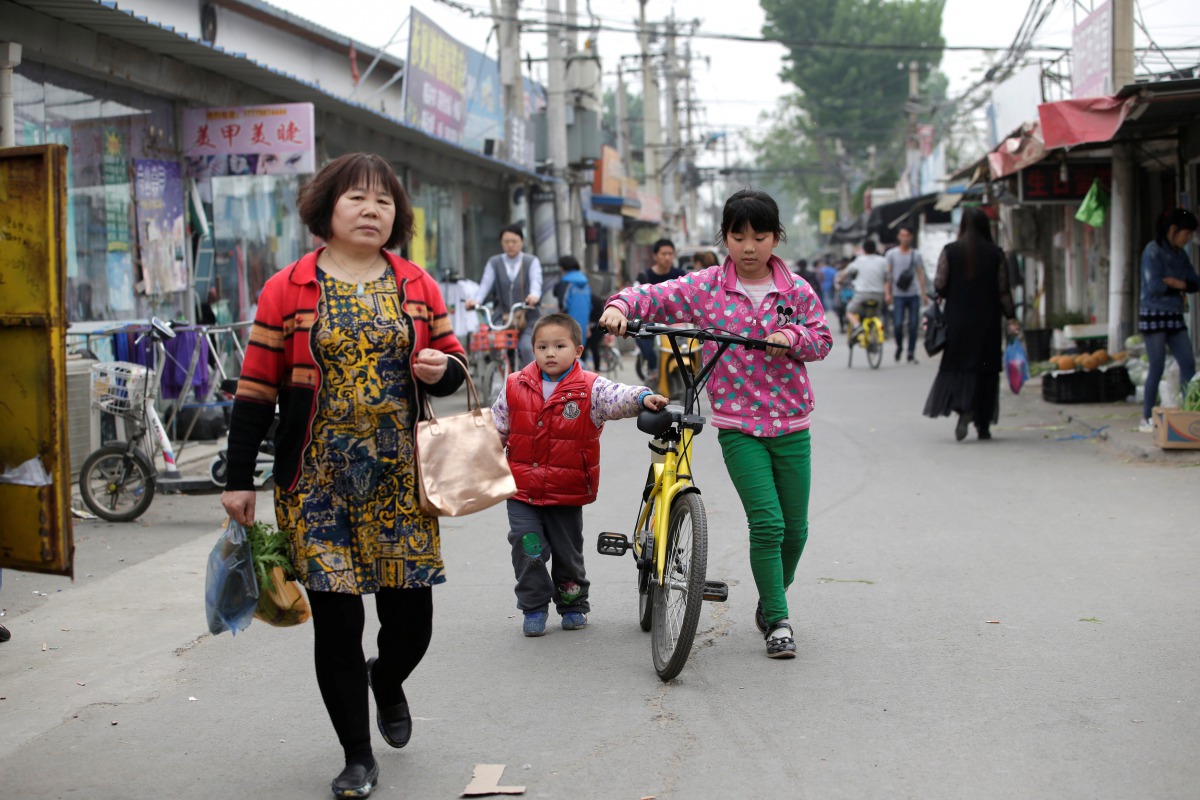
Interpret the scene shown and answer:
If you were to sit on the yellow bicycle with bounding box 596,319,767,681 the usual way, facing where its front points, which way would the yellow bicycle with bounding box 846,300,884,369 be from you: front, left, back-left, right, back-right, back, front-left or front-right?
back

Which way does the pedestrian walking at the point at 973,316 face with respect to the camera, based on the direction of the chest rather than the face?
away from the camera

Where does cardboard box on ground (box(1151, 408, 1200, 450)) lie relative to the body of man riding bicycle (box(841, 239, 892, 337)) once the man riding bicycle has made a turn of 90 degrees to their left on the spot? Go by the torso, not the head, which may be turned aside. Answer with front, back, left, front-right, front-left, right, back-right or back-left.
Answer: left

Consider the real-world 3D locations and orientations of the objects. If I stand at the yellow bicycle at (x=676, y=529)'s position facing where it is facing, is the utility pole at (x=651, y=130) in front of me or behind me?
behind

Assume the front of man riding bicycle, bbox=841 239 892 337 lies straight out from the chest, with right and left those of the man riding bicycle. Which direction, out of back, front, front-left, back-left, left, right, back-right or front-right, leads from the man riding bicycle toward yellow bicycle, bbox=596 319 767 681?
back

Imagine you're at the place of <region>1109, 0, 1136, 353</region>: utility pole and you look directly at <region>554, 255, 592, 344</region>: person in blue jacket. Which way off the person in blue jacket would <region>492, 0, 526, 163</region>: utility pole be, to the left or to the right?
right

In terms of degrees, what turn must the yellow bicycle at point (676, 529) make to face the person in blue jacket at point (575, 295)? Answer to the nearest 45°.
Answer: approximately 180°

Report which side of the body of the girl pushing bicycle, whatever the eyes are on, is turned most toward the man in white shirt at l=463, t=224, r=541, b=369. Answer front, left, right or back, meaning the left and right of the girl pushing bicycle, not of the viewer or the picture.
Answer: back

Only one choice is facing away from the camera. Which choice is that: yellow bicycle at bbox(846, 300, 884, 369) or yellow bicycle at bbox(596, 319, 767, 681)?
yellow bicycle at bbox(846, 300, 884, 369)

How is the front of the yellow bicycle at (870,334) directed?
away from the camera
